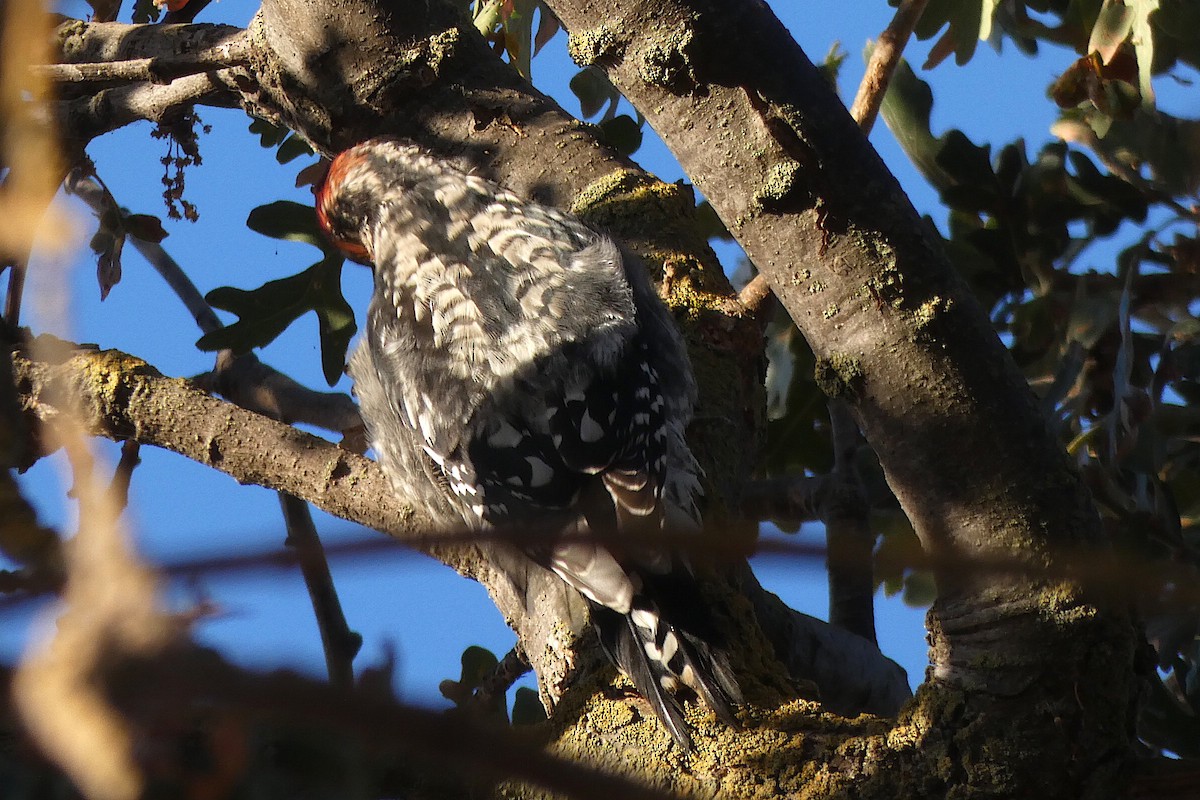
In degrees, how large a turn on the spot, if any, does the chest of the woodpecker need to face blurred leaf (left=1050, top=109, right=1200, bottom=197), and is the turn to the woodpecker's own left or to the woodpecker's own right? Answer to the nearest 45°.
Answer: approximately 135° to the woodpecker's own right

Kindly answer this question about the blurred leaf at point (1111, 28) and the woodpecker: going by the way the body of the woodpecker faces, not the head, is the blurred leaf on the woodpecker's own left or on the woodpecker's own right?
on the woodpecker's own right

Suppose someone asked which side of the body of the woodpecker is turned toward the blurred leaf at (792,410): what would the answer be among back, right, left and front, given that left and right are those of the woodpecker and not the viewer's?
right

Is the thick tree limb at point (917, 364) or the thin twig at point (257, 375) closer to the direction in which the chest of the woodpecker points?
the thin twig

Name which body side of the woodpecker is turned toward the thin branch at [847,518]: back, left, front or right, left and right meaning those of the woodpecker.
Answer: right

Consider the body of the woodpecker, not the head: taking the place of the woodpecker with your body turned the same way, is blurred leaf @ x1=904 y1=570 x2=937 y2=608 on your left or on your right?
on your right

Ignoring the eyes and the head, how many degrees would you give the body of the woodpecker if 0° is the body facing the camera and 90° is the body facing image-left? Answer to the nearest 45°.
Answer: approximately 135°

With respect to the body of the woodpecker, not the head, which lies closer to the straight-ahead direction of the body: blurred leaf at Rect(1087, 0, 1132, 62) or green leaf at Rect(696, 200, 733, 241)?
the green leaf
